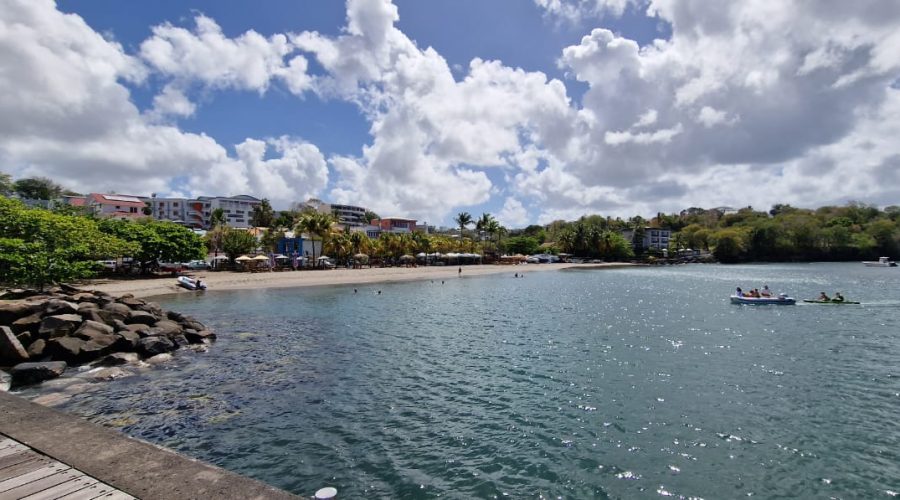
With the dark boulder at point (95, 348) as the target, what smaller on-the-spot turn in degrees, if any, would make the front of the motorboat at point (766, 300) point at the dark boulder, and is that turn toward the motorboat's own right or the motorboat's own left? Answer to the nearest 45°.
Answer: approximately 45° to the motorboat's own left

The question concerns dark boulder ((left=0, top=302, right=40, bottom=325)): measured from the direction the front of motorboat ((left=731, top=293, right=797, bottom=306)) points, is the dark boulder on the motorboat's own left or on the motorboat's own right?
on the motorboat's own left

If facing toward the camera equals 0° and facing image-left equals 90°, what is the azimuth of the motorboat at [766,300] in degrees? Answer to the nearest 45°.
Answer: approximately 90°

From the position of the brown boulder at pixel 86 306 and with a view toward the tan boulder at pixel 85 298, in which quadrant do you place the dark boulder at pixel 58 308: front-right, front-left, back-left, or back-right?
back-left

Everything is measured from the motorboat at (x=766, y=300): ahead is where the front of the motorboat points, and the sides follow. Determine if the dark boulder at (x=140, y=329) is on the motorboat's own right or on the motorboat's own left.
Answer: on the motorboat's own left

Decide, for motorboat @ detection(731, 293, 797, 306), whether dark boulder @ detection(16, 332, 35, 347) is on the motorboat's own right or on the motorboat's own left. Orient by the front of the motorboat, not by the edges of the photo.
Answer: on the motorboat's own left

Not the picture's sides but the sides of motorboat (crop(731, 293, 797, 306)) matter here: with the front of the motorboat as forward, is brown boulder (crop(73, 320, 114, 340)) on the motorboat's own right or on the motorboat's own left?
on the motorboat's own left

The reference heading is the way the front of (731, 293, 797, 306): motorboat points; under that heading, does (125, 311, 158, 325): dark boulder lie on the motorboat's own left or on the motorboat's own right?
on the motorboat's own left

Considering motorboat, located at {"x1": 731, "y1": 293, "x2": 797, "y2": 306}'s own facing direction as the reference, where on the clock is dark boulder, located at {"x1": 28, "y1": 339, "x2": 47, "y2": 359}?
The dark boulder is roughly at 10 o'clock from the motorboat.

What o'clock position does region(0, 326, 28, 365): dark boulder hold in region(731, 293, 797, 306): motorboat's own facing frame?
The dark boulder is roughly at 10 o'clock from the motorboat.
